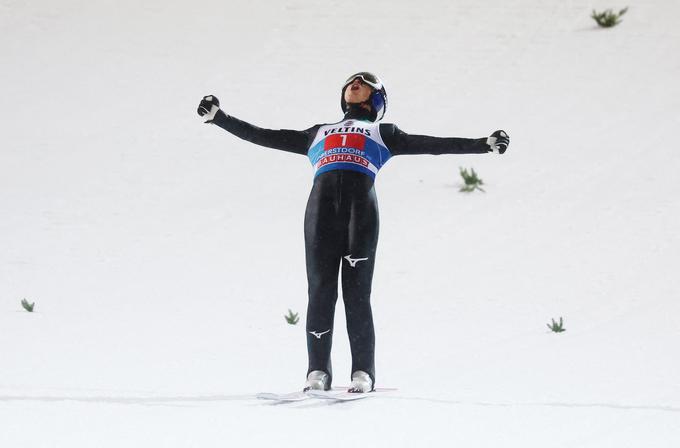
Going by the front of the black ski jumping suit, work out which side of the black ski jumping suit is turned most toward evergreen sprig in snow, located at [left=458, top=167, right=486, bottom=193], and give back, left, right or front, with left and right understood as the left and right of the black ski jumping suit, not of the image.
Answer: back

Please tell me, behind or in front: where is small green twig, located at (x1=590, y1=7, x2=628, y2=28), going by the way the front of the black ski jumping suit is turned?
behind

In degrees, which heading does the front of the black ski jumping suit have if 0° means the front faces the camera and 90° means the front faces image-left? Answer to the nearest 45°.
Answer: approximately 0°

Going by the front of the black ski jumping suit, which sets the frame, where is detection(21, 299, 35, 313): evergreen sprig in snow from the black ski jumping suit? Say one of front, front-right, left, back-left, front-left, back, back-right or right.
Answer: back-right
